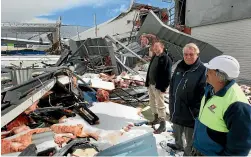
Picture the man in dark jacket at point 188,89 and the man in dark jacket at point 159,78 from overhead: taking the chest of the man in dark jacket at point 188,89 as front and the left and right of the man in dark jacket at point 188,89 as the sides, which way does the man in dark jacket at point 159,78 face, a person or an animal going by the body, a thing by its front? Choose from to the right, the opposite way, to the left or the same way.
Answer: the same way

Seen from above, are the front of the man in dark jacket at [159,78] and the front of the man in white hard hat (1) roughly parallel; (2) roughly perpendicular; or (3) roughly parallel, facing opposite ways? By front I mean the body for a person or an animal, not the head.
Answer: roughly parallel

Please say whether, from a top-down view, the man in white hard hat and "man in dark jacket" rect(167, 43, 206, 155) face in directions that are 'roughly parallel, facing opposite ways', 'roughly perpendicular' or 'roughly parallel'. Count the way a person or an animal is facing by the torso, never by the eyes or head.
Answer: roughly parallel

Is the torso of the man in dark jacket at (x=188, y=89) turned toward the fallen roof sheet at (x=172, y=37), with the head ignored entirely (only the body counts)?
no

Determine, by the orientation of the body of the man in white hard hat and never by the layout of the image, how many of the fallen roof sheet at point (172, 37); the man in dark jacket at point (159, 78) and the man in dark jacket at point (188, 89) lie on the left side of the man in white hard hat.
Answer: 0

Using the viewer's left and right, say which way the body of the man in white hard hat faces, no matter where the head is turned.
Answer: facing the viewer and to the left of the viewer

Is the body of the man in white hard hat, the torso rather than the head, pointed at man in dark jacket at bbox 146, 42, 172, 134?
no

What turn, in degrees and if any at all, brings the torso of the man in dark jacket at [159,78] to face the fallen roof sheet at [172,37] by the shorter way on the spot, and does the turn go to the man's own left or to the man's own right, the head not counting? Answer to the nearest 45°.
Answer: approximately 135° to the man's own right
